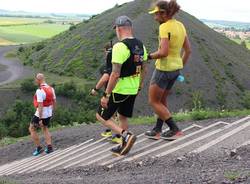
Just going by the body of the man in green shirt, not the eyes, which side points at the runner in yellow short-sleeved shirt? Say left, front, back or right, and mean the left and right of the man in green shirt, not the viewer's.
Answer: right

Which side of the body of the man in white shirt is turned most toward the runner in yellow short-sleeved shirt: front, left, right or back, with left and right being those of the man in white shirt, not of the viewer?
back

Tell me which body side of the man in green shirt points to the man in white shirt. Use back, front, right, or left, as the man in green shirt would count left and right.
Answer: front

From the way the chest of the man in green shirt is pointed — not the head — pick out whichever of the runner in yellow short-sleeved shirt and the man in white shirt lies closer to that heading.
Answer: the man in white shirt

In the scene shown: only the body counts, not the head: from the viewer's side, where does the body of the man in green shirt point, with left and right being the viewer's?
facing away from the viewer and to the left of the viewer

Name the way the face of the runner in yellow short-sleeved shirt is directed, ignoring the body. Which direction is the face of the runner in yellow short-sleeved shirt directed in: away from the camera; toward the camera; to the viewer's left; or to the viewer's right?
to the viewer's left

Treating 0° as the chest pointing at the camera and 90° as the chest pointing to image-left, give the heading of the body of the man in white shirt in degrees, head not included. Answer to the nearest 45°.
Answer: approximately 135°

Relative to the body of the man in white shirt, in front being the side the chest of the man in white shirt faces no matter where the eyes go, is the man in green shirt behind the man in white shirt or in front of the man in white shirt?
behind
